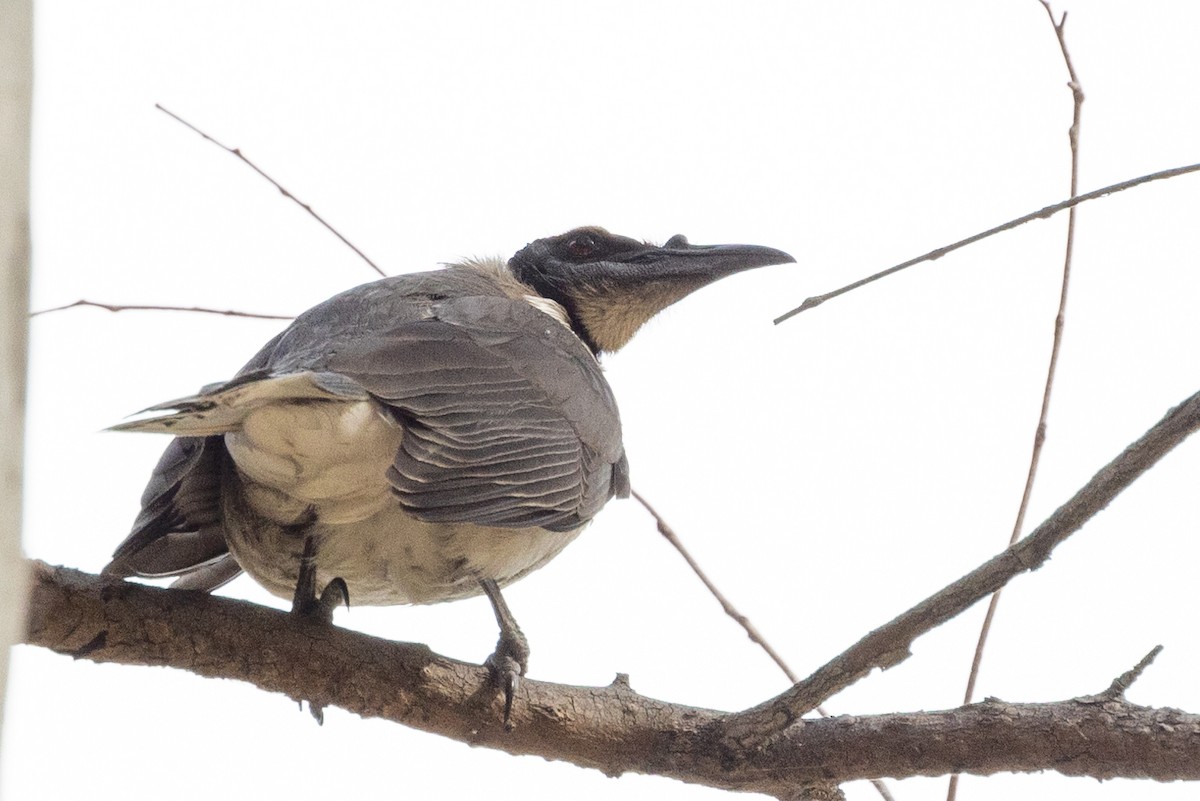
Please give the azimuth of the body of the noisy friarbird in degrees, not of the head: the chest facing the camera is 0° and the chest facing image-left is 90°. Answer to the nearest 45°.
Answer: approximately 225°

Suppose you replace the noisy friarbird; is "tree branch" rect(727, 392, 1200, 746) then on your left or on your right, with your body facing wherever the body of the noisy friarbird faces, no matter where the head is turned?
on your right

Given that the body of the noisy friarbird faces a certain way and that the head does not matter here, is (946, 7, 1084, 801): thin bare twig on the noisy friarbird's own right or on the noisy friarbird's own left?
on the noisy friarbird's own right

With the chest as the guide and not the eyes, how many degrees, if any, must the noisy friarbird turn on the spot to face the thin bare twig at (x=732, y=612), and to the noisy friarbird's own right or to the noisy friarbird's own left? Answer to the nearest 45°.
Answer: approximately 45° to the noisy friarbird's own right

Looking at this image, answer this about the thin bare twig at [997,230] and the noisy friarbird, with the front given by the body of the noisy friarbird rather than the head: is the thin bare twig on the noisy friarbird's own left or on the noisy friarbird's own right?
on the noisy friarbird's own right
